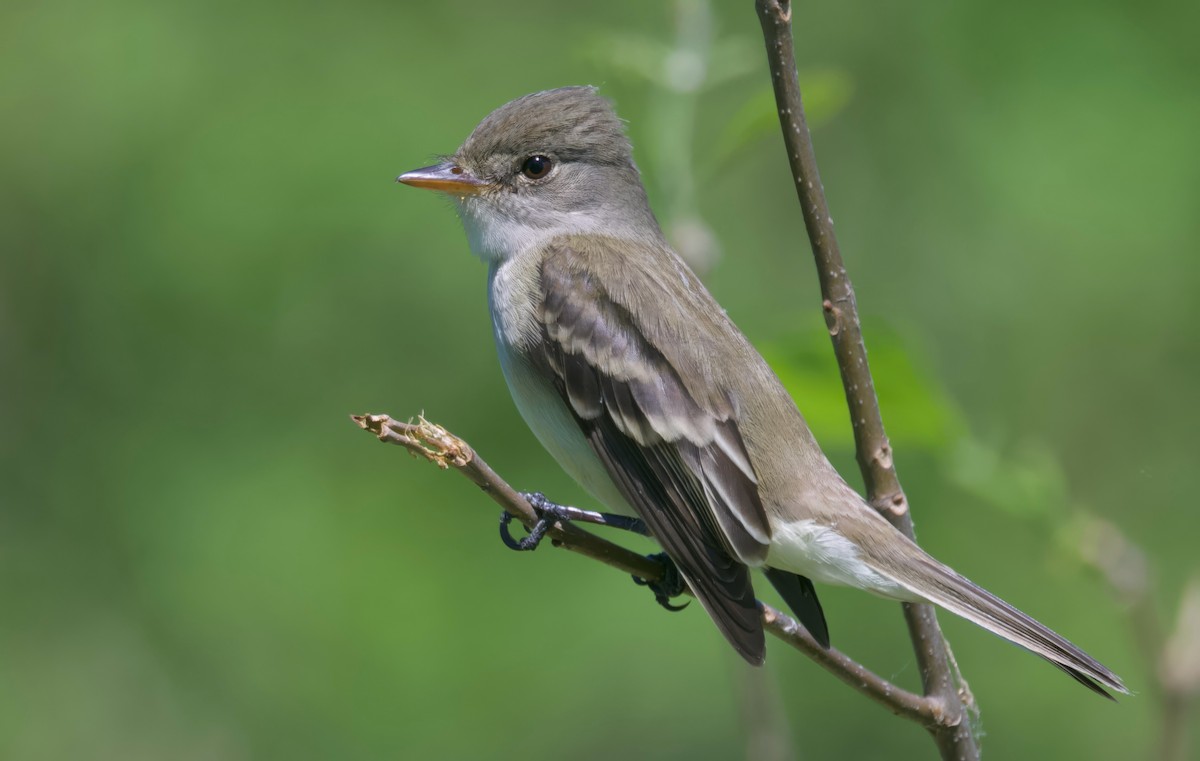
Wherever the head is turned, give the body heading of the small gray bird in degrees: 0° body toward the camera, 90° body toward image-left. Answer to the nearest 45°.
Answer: approximately 90°
